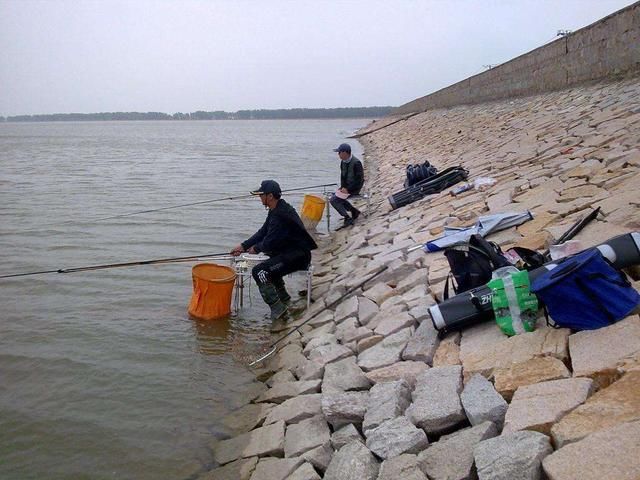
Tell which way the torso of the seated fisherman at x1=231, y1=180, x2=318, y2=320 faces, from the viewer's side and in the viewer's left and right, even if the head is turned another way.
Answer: facing to the left of the viewer

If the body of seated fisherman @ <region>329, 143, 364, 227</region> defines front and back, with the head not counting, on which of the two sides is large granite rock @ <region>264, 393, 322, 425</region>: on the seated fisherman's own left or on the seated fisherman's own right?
on the seated fisherman's own left

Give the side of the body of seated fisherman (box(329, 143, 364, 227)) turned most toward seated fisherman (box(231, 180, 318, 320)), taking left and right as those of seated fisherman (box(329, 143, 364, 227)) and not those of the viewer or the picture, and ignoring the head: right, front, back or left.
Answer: left

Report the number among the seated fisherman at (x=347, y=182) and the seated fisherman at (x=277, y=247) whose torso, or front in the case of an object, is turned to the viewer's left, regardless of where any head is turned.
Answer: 2

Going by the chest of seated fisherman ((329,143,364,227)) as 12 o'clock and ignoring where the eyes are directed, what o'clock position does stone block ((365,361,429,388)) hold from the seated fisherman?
The stone block is roughly at 9 o'clock from the seated fisherman.

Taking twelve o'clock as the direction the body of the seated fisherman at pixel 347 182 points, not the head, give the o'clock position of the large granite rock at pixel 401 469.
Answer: The large granite rock is roughly at 9 o'clock from the seated fisherman.

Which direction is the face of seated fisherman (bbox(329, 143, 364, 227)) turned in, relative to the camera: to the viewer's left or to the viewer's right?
to the viewer's left

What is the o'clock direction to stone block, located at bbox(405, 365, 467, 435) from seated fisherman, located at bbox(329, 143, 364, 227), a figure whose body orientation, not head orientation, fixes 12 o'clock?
The stone block is roughly at 9 o'clock from the seated fisherman.

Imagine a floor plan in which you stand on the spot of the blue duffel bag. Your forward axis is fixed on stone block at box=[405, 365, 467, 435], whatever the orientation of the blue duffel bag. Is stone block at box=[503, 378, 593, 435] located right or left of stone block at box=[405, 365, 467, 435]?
left

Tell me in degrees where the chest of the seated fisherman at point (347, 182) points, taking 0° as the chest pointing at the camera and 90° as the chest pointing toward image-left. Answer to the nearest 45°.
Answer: approximately 90°
